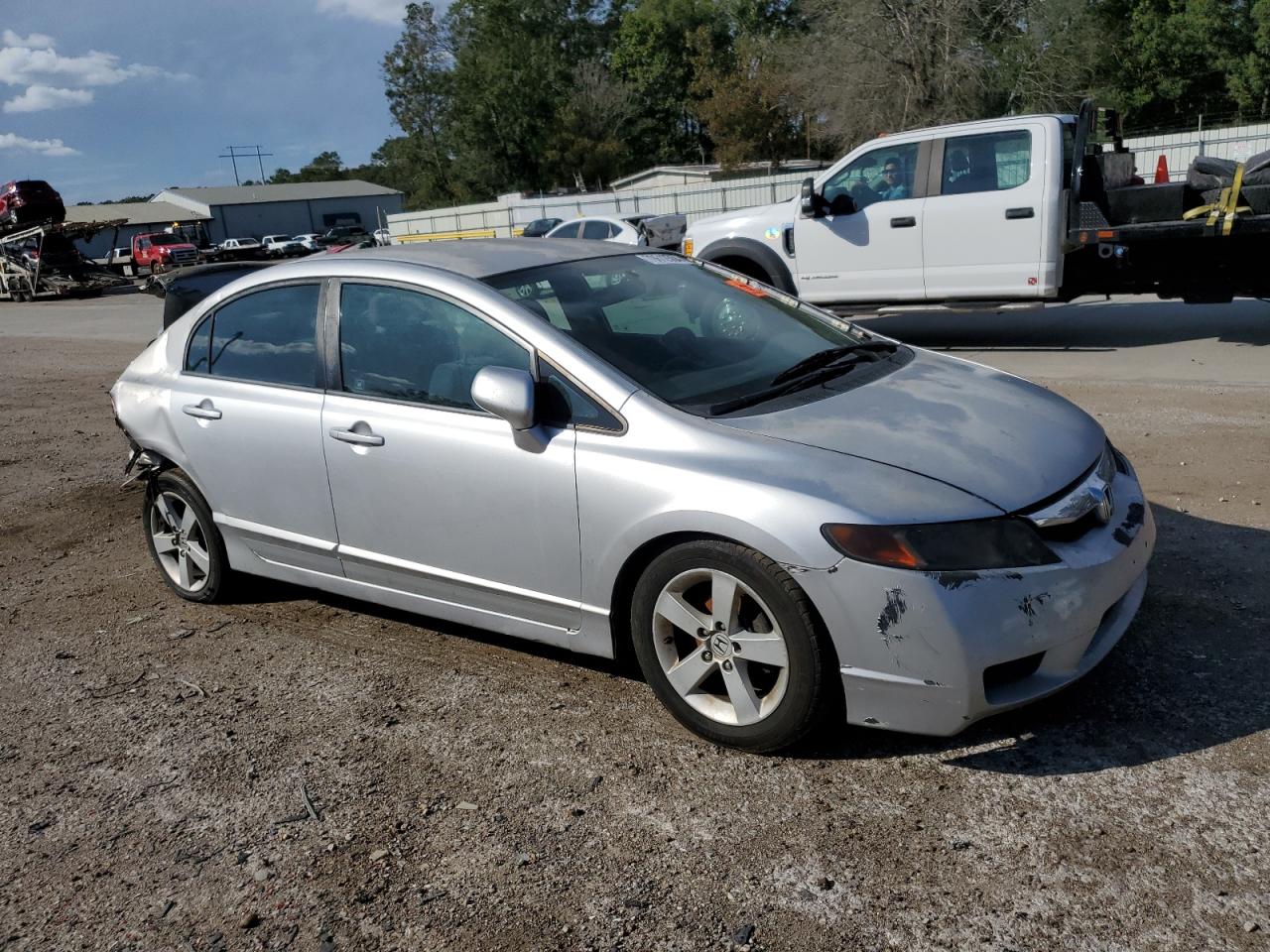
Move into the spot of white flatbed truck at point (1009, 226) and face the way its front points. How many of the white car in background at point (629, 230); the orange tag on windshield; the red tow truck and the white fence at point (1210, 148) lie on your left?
1

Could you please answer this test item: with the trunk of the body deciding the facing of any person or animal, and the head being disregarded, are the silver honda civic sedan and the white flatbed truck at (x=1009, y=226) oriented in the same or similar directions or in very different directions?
very different directions

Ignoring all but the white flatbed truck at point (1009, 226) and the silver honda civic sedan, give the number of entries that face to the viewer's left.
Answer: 1

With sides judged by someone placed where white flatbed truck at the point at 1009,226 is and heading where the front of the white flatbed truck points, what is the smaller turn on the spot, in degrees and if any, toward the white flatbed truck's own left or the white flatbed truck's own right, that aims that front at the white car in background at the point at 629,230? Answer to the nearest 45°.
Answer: approximately 45° to the white flatbed truck's own right

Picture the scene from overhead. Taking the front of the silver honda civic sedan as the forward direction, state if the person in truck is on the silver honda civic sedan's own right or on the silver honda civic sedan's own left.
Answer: on the silver honda civic sedan's own left

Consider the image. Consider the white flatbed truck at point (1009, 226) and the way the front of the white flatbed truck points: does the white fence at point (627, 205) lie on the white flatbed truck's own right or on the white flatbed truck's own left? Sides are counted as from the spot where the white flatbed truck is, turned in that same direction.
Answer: on the white flatbed truck's own right

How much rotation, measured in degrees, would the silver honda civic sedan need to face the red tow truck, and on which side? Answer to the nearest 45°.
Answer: approximately 180°

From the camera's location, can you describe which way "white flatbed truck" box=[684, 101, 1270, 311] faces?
facing to the left of the viewer

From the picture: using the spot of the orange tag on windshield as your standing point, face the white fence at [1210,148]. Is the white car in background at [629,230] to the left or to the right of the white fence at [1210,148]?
left

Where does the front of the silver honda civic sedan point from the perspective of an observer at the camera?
facing the viewer and to the right of the viewer

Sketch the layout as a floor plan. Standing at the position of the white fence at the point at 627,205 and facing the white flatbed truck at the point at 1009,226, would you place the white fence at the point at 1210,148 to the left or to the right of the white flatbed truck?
left

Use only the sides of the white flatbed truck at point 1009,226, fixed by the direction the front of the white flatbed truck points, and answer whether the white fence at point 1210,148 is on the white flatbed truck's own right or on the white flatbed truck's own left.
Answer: on the white flatbed truck's own right

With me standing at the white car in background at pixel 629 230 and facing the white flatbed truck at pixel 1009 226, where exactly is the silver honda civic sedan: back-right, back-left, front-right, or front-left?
front-right
